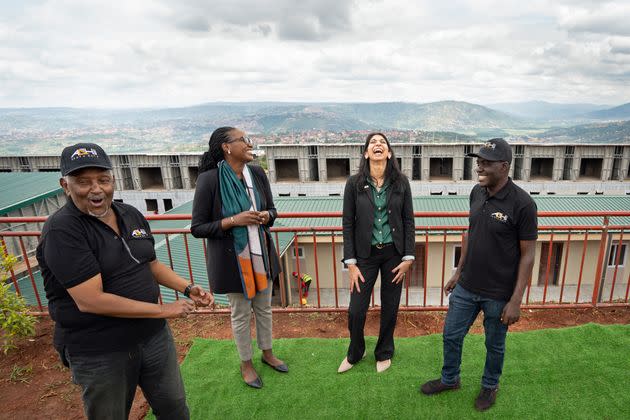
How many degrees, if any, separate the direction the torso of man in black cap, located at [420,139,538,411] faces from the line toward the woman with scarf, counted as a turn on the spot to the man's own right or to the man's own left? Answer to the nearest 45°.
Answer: approximately 45° to the man's own right

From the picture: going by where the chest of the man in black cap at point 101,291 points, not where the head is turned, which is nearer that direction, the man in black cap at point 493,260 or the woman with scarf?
the man in black cap

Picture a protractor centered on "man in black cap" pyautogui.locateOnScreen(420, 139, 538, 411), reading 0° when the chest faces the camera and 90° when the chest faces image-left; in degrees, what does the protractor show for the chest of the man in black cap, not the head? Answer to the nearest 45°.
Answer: approximately 45°

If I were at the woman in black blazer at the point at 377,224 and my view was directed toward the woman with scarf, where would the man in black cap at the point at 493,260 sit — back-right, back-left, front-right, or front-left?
back-left

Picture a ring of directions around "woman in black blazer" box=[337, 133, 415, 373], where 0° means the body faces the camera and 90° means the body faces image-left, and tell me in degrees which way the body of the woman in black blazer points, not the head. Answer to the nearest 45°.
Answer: approximately 0°

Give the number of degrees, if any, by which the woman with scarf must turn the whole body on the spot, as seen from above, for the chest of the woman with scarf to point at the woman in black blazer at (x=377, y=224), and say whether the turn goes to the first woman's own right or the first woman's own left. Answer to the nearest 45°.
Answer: approximately 45° to the first woman's own left

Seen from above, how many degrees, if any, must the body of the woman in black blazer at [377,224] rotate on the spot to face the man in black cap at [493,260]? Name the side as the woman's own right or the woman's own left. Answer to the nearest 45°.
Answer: approximately 90° to the woman's own left

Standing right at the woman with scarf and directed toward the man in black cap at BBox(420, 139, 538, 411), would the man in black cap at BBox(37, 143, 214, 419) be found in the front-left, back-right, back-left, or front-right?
back-right

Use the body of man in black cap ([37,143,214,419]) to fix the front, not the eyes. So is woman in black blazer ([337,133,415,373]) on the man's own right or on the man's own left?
on the man's own left

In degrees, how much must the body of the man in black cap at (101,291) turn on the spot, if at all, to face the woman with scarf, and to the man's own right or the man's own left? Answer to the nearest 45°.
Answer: approximately 90° to the man's own left
